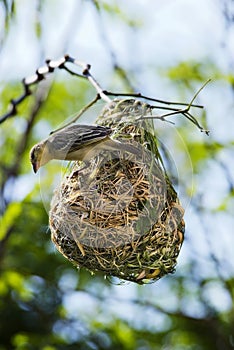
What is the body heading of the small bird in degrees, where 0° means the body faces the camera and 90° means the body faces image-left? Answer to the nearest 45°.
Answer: approximately 90°
